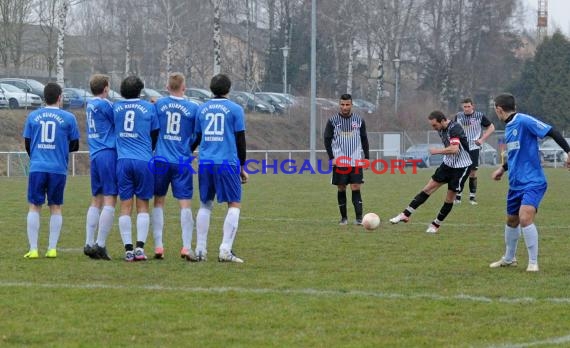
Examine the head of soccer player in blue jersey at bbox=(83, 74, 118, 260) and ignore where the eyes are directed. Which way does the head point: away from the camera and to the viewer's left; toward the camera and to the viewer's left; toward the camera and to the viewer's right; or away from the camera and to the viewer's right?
away from the camera and to the viewer's right

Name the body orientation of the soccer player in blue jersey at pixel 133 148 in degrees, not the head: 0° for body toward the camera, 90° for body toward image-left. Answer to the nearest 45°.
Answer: approximately 180°

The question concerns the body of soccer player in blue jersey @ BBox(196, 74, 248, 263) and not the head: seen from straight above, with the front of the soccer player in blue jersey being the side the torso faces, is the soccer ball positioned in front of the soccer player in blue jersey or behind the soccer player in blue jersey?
in front

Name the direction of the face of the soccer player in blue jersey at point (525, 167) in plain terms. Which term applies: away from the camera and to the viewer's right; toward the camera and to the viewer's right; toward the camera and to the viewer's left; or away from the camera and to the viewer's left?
away from the camera and to the viewer's left

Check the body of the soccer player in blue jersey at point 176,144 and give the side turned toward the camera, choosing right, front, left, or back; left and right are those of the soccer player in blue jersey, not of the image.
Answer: back

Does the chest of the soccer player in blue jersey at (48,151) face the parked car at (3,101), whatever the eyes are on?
yes

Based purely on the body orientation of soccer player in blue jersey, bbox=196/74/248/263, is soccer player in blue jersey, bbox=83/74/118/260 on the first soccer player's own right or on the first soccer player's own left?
on the first soccer player's own left

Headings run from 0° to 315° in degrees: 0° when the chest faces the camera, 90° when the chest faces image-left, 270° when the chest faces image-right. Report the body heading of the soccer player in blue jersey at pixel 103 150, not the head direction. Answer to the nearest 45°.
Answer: approximately 225°

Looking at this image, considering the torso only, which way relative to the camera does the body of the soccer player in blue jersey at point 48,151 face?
away from the camera

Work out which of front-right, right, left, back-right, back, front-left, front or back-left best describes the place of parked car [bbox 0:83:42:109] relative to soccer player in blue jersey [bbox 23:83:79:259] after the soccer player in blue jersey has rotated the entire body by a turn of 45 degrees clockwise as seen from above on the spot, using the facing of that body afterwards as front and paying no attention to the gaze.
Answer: front-left

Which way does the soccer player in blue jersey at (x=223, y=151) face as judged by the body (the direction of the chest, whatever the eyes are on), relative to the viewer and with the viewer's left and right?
facing away from the viewer and to the right of the viewer

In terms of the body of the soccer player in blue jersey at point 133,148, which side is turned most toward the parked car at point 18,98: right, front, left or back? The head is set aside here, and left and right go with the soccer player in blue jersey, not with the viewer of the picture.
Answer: front

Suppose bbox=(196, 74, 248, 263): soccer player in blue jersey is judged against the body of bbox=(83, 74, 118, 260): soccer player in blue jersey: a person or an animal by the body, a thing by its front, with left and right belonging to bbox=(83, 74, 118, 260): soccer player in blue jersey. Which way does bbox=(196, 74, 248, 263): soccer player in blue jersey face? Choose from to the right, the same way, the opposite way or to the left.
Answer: the same way

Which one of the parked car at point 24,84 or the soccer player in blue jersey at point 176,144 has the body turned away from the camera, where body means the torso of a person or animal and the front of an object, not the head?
the soccer player in blue jersey
